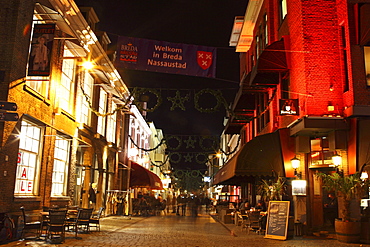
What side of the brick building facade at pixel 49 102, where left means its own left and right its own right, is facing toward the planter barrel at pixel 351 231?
front

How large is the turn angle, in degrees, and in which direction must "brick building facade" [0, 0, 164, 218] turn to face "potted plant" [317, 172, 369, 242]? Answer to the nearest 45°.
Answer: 0° — it already faces it

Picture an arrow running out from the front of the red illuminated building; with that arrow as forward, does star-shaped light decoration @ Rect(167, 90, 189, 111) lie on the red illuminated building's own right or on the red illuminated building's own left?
on the red illuminated building's own right

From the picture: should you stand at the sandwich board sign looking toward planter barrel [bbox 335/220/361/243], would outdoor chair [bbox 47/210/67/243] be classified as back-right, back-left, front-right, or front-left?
back-right

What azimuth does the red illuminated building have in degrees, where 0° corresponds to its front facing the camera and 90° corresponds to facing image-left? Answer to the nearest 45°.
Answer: approximately 45°

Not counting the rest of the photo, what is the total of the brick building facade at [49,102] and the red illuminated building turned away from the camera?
0

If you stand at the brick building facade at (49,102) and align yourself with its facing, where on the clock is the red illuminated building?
The red illuminated building is roughly at 11 o'clock from the brick building facade.

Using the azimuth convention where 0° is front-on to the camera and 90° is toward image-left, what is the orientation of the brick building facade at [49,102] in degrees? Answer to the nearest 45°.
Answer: approximately 315°

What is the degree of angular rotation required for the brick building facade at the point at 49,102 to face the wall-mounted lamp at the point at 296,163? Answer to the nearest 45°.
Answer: approximately 45° to its left
